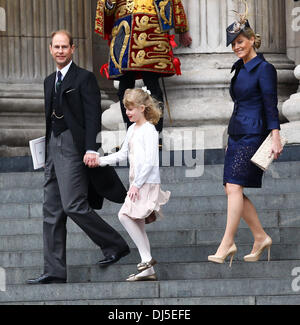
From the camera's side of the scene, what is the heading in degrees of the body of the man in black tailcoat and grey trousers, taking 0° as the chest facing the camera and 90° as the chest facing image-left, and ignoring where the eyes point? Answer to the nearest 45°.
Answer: approximately 45°

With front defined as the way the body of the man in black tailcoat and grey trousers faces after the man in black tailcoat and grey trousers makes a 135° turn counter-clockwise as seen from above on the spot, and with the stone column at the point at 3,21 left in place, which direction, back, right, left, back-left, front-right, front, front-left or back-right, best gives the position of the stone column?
left

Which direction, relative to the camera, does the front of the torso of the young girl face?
to the viewer's left

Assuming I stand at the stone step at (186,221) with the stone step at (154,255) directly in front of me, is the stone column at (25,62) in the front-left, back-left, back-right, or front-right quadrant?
back-right

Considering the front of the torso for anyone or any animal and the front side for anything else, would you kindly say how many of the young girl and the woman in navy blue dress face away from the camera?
0

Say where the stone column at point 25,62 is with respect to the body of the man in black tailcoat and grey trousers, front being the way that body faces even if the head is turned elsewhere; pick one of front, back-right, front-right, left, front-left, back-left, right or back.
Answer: back-right

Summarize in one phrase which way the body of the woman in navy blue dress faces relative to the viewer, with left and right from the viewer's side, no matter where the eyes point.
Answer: facing the viewer and to the left of the viewer

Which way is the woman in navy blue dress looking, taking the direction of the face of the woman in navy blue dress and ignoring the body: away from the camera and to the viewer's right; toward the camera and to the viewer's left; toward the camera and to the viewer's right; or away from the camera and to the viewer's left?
toward the camera and to the viewer's left

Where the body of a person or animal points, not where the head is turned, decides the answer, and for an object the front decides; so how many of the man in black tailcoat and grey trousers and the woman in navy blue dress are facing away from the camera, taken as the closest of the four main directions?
0
